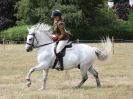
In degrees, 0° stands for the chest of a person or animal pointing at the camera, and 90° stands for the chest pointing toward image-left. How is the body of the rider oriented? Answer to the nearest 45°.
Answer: approximately 90°

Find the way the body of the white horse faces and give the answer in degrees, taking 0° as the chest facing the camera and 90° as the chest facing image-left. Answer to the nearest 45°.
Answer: approximately 90°
